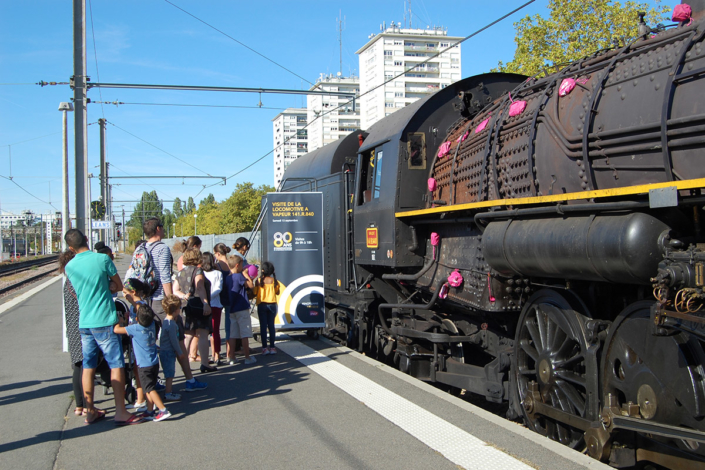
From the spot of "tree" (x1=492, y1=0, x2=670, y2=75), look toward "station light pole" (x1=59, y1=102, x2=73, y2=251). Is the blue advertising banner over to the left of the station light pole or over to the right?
left

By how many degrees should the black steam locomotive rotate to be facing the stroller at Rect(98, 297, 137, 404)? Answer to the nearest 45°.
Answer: approximately 135° to its right

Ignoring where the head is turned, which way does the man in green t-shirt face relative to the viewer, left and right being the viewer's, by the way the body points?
facing away from the viewer and to the right of the viewer

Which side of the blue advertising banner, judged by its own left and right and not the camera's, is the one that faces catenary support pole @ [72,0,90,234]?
right

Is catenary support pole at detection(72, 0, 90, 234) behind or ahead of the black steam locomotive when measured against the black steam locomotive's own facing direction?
behind

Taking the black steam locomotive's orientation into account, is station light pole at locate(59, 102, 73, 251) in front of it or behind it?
behind

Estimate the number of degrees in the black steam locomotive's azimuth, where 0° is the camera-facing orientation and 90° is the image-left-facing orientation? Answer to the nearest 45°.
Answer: approximately 315°

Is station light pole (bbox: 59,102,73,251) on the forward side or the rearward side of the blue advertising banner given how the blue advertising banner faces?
on the rearward side

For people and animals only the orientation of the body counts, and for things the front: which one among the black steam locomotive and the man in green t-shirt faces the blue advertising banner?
the man in green t-shirt

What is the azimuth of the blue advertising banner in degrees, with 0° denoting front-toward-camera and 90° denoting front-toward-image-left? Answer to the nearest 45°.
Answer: approximately 0°
